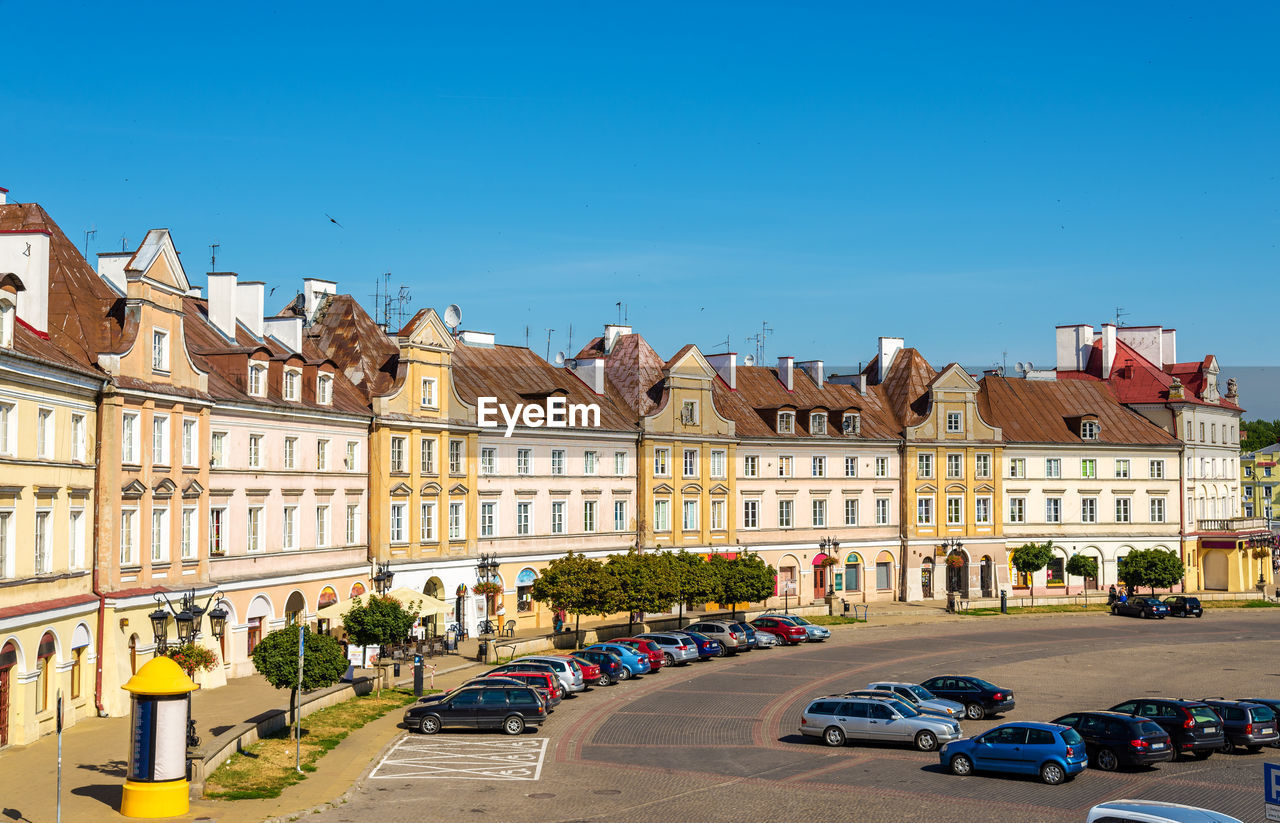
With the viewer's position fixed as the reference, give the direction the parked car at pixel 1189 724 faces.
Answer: facing away from the viewer and to the left of the viewer

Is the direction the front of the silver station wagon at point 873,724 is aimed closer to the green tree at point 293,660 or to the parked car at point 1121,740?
the parked car

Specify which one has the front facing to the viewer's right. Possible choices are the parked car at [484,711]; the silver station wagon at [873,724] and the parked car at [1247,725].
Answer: the silver station wagon

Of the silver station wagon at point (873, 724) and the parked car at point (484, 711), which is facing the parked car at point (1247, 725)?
the silver station wagon

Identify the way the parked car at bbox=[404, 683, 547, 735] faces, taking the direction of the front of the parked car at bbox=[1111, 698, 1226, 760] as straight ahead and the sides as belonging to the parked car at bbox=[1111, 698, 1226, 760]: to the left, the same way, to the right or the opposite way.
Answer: to the left

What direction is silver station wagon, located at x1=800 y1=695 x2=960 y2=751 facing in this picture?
to the viewer's right

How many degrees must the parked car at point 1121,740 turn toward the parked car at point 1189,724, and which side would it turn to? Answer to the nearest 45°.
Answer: approximately 90° to its right

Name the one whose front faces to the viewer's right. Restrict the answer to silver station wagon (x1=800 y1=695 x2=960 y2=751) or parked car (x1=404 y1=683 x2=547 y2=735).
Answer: the silver station wagon

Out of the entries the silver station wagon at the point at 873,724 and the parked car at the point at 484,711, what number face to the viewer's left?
1

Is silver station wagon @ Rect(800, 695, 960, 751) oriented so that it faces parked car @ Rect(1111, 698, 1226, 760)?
yes

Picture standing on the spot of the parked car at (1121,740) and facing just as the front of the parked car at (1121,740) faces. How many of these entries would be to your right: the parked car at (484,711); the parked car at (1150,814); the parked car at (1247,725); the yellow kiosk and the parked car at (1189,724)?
2
